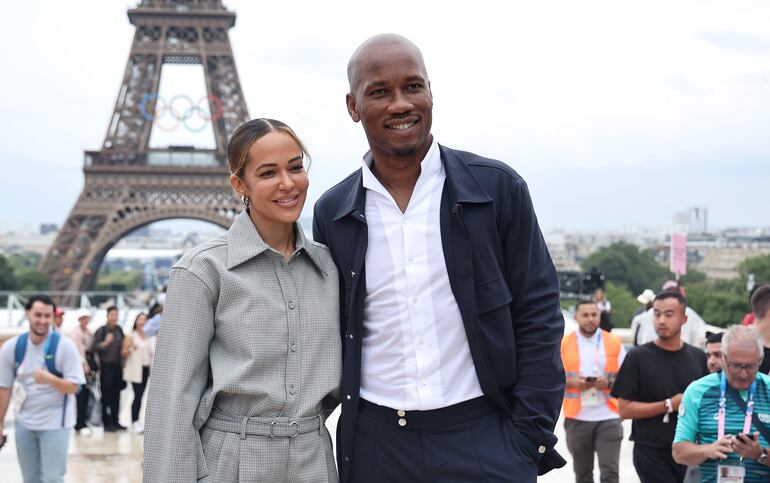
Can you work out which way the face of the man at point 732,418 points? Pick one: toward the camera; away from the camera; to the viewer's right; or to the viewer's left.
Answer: toward the camera

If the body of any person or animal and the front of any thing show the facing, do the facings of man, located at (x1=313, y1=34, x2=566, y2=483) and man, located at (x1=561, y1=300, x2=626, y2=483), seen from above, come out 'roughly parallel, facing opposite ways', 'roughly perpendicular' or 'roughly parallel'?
roughly parallel

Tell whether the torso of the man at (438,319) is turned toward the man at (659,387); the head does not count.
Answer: no

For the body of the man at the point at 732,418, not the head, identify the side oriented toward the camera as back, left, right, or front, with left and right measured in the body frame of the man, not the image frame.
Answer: front

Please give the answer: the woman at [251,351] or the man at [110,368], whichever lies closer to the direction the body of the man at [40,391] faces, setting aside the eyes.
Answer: the woman

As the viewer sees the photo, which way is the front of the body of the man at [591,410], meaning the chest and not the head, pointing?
toward the camera

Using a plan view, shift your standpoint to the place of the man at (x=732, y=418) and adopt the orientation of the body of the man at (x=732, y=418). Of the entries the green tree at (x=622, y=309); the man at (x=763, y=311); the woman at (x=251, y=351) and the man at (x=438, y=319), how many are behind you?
2

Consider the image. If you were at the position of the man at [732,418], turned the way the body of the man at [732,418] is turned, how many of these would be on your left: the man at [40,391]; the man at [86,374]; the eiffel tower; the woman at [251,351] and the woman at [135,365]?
0

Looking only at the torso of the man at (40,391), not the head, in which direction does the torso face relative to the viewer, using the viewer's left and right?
facing the viewer

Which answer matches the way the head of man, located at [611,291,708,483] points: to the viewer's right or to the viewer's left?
to the viewer's left

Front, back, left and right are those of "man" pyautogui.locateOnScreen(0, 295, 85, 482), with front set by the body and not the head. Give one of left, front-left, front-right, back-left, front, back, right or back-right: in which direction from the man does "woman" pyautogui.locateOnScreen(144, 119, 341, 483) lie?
front

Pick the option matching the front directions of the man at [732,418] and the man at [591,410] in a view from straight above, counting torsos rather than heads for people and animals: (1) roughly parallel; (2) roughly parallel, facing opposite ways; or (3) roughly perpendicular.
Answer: roughly parallel

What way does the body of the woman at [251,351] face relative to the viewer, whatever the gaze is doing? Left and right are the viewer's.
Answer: facing the viewer and to the right of the viewer

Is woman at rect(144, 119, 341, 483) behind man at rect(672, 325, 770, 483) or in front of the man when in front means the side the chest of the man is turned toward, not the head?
in front

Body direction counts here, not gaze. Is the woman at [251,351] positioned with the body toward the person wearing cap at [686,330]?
no
